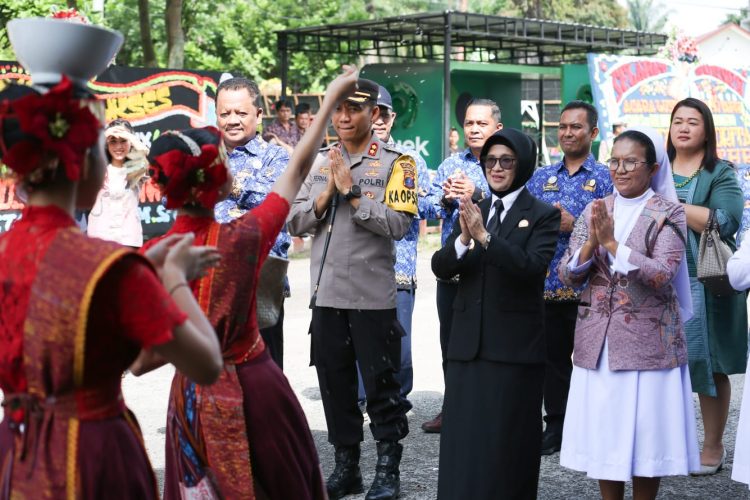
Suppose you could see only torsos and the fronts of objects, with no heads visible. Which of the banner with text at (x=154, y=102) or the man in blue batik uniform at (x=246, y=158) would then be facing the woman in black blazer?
the banner with text

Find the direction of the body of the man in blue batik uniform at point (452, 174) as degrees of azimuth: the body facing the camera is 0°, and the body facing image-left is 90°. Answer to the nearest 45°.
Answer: approximately 45°

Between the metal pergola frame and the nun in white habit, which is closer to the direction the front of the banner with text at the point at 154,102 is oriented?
the nun in white habit

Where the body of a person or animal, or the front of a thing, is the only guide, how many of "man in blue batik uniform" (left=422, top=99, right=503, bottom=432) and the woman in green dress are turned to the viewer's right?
0

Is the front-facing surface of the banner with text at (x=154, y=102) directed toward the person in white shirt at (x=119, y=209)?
yes

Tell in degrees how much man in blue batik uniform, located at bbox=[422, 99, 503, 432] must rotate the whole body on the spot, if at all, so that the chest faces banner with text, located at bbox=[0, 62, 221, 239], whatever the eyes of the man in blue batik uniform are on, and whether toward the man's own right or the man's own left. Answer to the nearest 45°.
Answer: approximately 90° to the man's own right

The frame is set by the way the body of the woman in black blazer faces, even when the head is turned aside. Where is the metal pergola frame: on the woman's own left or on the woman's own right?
on the woman's own right

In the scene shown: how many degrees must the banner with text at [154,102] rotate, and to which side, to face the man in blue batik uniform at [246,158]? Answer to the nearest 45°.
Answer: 0° — it already faces them
